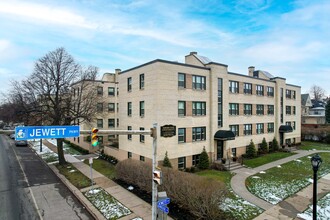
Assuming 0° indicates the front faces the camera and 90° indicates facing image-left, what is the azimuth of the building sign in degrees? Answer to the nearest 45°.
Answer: approximately 0°

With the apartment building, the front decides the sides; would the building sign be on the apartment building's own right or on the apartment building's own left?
on the apartment building's own right

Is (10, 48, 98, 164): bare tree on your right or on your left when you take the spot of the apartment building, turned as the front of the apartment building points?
on your right

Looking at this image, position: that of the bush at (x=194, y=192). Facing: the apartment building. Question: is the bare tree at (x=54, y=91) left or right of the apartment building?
left

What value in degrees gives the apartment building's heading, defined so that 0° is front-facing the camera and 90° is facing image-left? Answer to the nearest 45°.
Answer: approximately 315°

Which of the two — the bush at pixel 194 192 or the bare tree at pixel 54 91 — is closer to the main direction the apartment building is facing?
the bush
